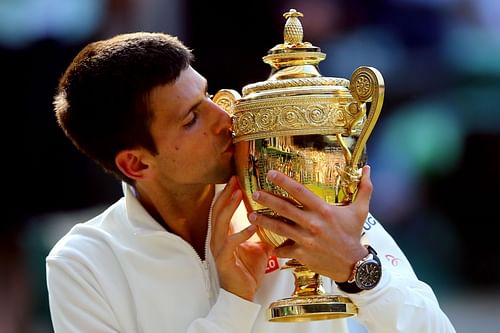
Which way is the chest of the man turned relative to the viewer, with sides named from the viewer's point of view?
facing the viewer and to the right of the viewer

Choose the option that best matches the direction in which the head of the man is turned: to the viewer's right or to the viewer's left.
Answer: to the viewer's right
